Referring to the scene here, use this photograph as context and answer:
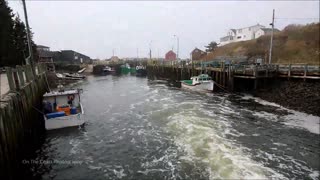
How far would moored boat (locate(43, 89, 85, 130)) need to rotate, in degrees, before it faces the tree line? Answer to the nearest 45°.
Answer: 0° — it already faces it

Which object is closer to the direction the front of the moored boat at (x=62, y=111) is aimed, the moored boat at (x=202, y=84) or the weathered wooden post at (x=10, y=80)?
the moored boat

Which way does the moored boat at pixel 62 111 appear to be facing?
away from the camera

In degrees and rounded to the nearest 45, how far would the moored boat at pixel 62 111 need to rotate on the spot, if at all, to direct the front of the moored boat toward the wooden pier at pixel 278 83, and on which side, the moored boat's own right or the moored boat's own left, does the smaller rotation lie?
approximately 90° to the moored boat's own right

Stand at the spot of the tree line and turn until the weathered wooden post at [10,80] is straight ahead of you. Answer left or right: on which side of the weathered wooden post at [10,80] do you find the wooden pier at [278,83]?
left

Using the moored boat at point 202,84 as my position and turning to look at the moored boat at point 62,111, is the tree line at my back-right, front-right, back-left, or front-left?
front-right

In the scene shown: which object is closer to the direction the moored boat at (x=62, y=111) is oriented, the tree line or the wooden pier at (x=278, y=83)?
the tree line

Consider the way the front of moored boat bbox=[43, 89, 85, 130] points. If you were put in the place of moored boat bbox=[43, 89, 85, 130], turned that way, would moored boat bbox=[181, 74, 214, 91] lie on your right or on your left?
on your right
